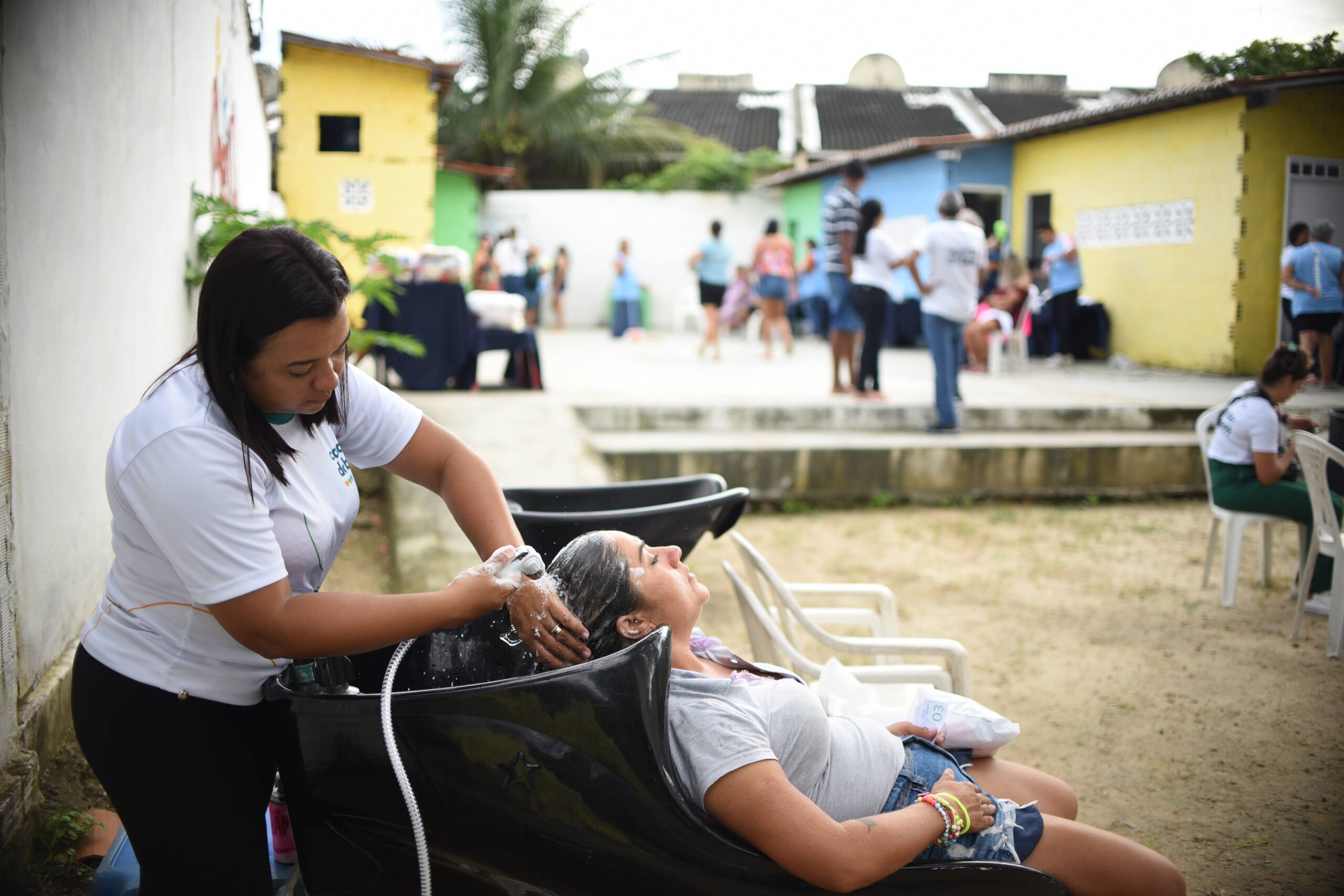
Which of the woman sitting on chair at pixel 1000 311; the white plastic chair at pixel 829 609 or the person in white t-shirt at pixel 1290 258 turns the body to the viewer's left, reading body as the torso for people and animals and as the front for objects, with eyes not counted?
the woman sitting on chair

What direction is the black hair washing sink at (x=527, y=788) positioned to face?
to the viewer's right

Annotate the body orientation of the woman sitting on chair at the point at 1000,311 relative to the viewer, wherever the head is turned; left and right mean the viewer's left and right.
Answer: facing to the left of the viewer

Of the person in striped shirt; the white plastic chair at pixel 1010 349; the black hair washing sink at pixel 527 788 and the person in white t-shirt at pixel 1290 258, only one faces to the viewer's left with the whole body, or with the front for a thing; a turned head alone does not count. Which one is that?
the white plastic chair

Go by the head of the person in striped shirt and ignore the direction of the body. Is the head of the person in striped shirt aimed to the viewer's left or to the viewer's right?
to the viewer's right

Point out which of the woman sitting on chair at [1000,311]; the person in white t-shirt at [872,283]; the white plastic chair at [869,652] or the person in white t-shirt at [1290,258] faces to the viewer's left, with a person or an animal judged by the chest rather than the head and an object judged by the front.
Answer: the woman sitting on chair

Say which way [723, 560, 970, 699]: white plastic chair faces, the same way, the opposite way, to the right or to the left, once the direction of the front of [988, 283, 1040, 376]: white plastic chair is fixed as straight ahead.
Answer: the opposite way

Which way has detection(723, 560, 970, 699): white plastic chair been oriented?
to the viewer's right

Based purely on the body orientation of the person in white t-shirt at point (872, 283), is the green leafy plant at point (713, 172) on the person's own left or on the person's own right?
on the person's own left

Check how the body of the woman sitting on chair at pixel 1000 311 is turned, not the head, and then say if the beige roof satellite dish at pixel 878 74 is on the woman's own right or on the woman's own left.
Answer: on the woman's own right

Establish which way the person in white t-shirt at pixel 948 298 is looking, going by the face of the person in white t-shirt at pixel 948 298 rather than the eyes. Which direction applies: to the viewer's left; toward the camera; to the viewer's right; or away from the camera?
away from the camera
